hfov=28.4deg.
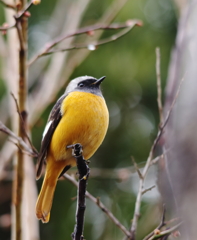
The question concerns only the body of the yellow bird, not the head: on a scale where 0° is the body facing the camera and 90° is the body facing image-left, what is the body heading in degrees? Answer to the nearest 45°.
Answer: approximately 315°
